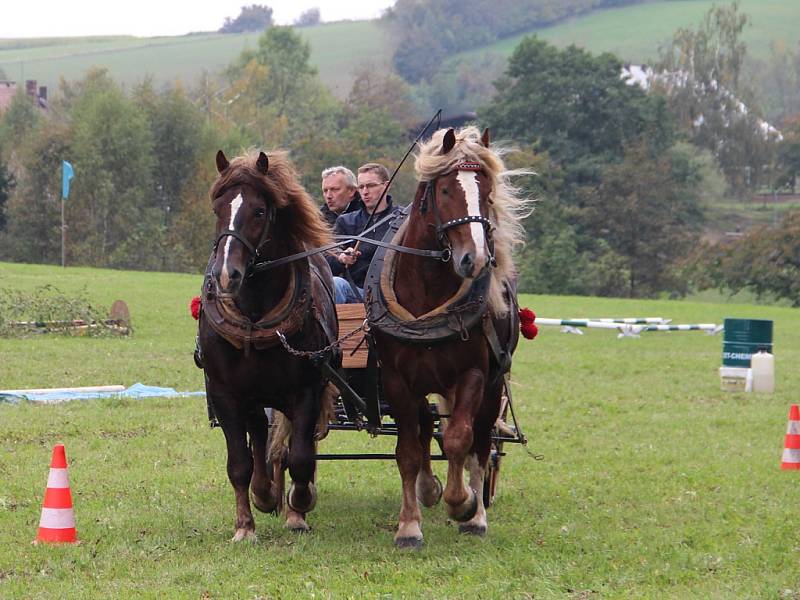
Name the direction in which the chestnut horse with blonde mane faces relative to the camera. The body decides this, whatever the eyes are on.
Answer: toward the camera

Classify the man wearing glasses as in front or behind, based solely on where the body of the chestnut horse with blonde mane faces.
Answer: behind

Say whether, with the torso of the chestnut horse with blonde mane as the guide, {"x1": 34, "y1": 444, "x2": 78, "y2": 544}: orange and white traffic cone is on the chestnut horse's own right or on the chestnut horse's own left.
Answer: on the chestnut horse's own right

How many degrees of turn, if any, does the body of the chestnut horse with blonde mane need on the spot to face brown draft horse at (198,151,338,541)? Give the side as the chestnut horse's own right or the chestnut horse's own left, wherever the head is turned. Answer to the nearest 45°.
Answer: approximately 90° to the chestnut horse's own right

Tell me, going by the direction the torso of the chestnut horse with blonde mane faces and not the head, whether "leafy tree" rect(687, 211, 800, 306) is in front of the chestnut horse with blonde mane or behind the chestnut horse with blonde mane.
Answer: behind

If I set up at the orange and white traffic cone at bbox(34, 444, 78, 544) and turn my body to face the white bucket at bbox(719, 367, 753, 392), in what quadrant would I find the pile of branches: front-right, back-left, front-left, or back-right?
front-left

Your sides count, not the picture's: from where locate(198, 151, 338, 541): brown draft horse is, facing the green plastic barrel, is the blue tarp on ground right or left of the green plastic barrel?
left

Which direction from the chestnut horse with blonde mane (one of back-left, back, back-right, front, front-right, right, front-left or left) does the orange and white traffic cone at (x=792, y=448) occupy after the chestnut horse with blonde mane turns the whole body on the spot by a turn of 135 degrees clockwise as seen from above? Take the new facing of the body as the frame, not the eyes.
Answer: right
